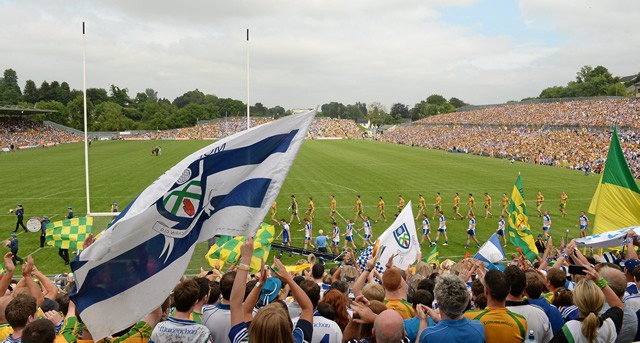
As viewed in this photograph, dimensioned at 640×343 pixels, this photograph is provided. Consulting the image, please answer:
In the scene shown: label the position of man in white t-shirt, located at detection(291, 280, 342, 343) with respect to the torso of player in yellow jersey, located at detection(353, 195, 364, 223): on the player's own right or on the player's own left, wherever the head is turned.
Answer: on the player's own left

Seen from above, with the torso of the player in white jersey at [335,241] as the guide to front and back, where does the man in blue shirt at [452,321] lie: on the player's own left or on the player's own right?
on the player's own left

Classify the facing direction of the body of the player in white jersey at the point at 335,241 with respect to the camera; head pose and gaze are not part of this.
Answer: to the viewer's left

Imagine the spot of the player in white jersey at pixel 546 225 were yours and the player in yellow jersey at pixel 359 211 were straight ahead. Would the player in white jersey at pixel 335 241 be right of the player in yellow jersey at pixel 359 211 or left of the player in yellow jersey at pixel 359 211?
left

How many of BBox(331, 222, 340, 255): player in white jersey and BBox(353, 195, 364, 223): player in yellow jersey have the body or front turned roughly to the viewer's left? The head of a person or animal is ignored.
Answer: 2

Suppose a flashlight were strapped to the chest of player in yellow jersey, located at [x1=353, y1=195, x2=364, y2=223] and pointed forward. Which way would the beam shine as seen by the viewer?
to the viewer's left
